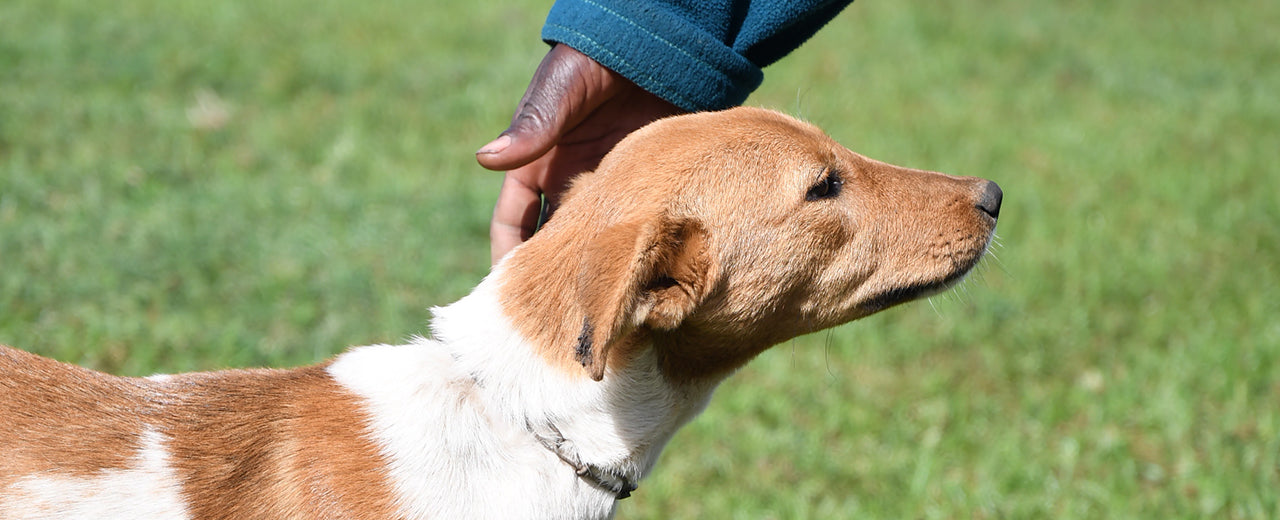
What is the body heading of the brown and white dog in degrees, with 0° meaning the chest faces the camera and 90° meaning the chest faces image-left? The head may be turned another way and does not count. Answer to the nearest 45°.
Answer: approximately 270°
